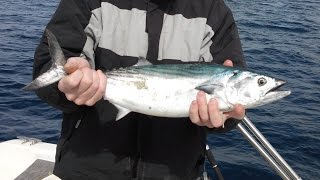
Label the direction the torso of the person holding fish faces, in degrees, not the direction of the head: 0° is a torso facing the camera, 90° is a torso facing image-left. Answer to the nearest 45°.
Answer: approximately 0°

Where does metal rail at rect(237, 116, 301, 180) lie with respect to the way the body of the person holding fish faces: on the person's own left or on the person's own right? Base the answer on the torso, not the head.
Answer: on the person's own left

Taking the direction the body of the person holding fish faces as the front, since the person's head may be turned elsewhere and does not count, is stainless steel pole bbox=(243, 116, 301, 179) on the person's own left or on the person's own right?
on the person's own left
